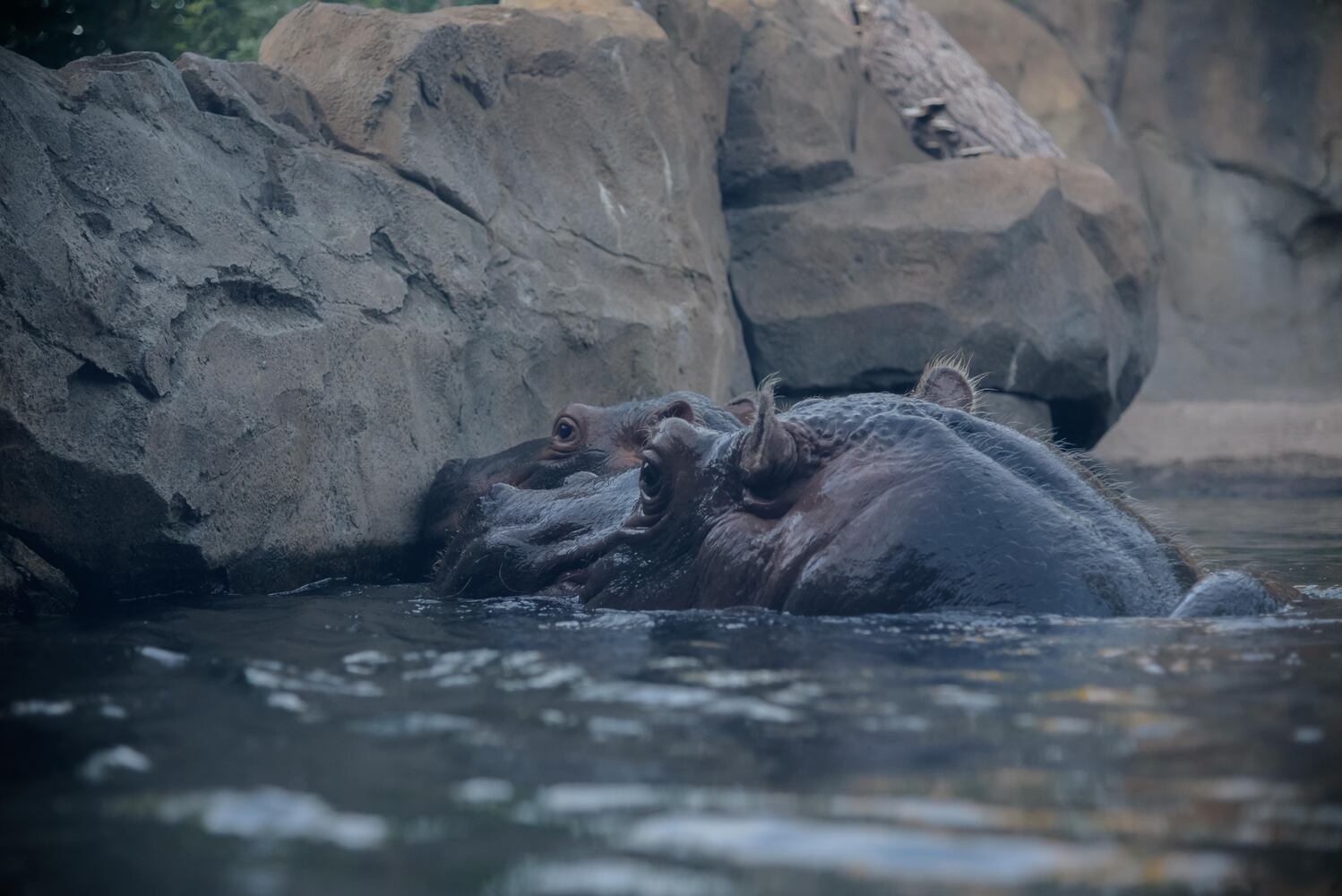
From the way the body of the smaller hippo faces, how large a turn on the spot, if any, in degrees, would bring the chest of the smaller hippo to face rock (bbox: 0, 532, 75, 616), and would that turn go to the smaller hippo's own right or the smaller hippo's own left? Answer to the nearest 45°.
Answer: approximately 45° to the smaller hippo's own left

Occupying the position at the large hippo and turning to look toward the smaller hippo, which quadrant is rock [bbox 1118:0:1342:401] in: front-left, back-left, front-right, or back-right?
front-right

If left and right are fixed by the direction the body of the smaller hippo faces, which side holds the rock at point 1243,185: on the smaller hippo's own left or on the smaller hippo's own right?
on the smaller hippo's own right

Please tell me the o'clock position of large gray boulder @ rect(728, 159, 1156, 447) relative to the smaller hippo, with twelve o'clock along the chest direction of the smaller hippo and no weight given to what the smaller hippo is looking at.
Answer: The large gray boulder is roughly at 4 o'clock from the smaller hippo.

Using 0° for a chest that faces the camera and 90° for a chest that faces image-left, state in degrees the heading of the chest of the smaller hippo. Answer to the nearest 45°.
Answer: approximately 90°

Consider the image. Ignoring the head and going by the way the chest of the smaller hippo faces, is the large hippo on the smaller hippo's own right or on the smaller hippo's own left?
on the smaller hippo's own left

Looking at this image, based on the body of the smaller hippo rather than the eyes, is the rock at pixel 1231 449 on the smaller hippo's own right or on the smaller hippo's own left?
on the smaller hippo's own right

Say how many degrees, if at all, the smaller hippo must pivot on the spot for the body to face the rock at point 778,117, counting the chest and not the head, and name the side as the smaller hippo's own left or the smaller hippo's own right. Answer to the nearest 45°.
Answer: approximately 90° to the smaller hippo's own right
